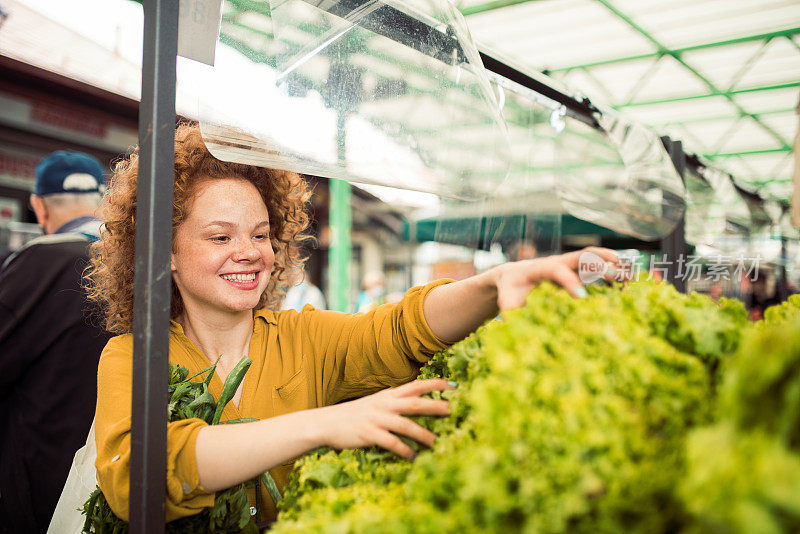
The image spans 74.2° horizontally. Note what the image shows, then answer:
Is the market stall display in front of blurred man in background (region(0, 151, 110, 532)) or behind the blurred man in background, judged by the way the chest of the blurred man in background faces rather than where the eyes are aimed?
behind

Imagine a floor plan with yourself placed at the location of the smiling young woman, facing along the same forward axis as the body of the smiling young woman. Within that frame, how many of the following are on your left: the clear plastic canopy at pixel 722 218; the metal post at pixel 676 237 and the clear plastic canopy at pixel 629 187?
3

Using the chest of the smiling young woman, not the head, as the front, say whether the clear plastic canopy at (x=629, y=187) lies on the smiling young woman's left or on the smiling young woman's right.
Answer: on the smiling young woman's left

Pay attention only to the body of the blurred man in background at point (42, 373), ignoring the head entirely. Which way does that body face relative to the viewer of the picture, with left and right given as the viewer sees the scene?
facing away from the viewer and to the left of the viewer

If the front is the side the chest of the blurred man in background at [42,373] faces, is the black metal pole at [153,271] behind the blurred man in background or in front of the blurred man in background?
behind

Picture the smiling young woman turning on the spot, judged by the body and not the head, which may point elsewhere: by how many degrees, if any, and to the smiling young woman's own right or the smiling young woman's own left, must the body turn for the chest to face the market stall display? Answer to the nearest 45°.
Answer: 0° — they already face it

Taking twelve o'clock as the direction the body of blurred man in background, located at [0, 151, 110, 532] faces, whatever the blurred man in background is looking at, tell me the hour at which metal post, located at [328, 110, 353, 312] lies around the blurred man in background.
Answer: The metal post is roughly at 3 o'clock from the blurred man in background.

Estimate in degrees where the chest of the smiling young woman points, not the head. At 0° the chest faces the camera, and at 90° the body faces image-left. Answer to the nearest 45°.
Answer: approximately 315°

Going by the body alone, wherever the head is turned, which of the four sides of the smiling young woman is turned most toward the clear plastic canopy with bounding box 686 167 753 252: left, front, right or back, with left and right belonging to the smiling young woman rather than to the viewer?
left

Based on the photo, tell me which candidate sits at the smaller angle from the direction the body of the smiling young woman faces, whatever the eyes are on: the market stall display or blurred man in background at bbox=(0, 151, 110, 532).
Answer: the market stall display

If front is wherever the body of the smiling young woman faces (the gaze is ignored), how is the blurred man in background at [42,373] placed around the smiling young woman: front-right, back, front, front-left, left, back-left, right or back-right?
back

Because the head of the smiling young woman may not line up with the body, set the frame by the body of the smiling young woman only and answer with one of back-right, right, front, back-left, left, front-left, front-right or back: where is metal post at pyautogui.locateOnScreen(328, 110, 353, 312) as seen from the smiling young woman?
back-left

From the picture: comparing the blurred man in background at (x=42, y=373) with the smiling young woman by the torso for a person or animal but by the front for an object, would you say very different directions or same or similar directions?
very different directions
